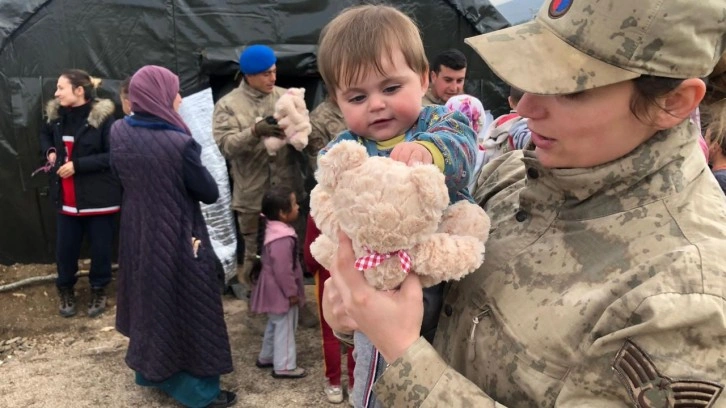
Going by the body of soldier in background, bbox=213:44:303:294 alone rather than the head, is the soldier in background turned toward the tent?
no

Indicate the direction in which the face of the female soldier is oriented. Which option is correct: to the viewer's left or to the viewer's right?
to the viewer's left

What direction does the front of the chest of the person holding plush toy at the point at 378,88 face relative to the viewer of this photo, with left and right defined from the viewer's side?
facing the viewer

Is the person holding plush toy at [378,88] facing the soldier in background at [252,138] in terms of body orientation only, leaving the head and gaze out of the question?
no

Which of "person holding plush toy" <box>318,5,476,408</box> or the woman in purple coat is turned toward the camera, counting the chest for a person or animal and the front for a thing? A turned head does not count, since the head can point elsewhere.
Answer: the person holding plush toy

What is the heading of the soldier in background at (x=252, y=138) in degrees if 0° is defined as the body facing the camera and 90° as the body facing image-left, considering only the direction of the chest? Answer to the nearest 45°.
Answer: approximately 315°

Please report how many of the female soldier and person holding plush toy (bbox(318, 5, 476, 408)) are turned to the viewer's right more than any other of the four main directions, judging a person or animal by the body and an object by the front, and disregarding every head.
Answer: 0

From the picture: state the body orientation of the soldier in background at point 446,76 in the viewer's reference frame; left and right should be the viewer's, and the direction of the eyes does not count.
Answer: facing the viewer and to the right of the viewer

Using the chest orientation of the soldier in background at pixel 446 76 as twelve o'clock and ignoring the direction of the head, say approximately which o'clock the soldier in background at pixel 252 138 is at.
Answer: the soldier in background at pixel 252 138 is roughly at 4 o'clock from the soldier in background at pixel 446 76.

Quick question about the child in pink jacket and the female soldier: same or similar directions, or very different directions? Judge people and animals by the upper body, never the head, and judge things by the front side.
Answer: very different directions

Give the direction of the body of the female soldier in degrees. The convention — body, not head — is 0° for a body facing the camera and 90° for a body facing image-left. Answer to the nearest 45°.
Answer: approximately 45°

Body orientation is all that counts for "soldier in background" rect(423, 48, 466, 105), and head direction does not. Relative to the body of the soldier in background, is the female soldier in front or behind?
in front

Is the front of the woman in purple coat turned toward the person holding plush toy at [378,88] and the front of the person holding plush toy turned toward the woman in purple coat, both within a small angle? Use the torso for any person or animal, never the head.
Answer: no

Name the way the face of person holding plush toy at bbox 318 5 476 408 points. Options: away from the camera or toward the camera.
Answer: toward the camera

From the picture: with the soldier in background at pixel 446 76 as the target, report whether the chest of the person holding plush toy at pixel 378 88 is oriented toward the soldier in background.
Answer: no
